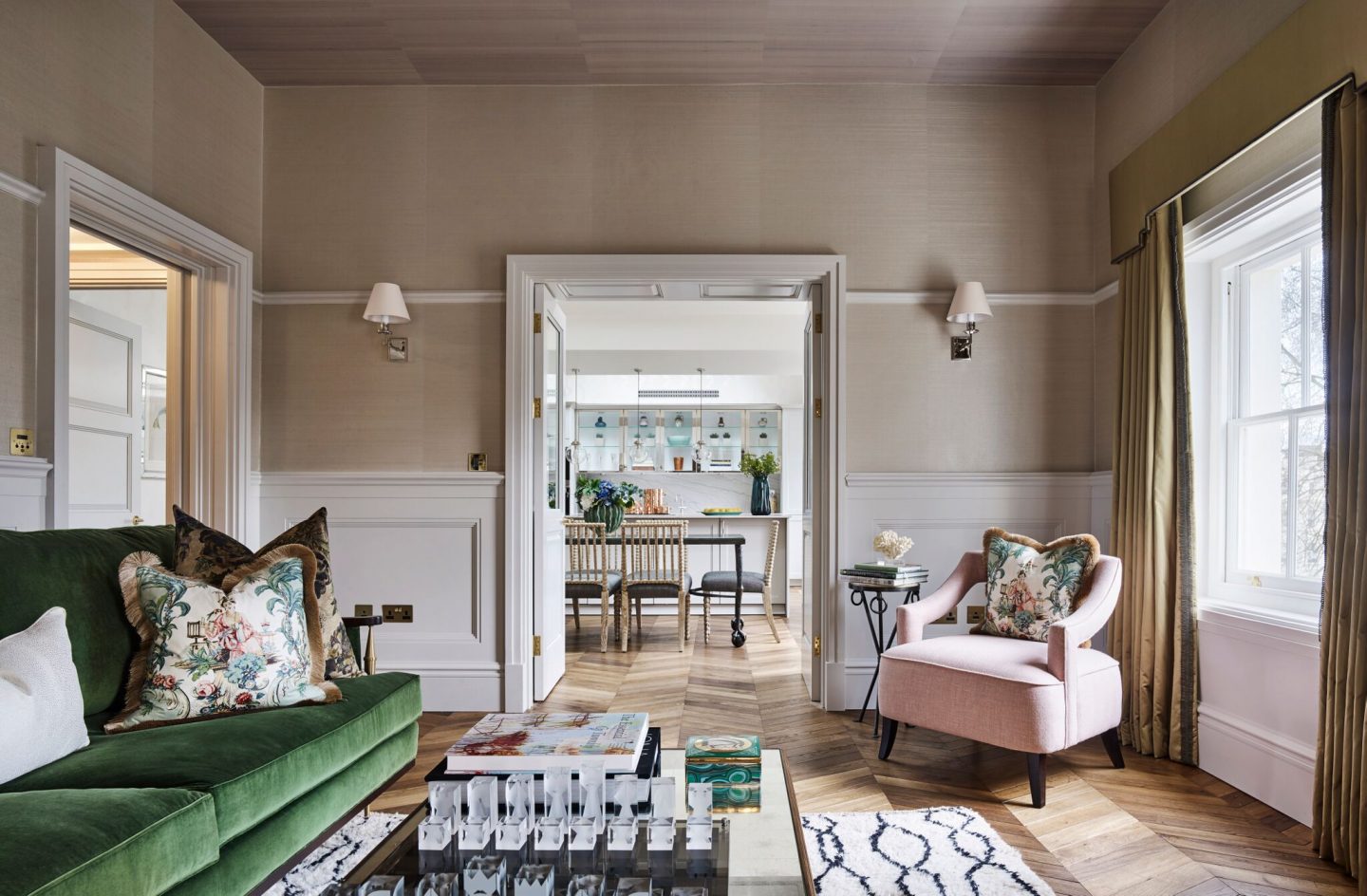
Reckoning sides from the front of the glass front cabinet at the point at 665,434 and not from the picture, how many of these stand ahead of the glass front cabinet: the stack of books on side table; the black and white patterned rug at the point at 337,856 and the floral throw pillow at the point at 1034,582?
3

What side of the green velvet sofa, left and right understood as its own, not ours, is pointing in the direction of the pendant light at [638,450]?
left

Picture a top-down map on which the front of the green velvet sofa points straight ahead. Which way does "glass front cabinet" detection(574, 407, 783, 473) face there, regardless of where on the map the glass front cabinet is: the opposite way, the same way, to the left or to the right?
to the right

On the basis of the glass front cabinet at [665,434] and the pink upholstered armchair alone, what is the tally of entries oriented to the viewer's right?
0

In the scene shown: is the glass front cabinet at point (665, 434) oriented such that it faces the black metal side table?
yes

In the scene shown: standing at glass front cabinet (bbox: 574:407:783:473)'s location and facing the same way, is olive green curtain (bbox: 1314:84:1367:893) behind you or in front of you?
in front

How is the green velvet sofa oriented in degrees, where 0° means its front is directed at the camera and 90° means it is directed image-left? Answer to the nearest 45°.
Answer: approximately 315°

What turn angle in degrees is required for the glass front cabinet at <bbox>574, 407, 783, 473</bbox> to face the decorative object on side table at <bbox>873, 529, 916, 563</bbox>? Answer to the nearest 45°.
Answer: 0° — it already faces it

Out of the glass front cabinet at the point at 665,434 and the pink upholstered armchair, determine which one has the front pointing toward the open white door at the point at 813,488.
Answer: the glass front cabinet
